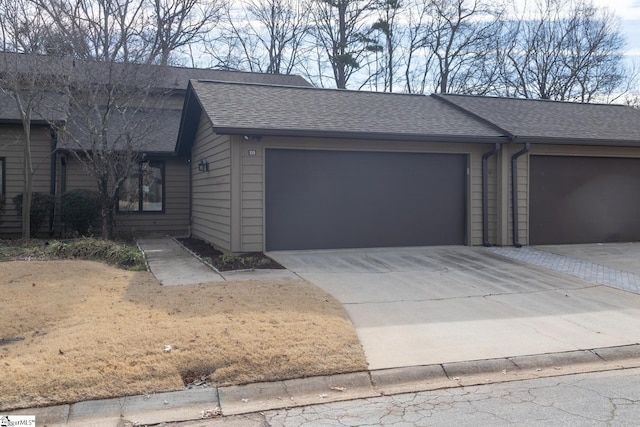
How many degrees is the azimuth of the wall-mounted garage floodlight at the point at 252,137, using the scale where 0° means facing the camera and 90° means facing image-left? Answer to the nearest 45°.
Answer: approximately 0°

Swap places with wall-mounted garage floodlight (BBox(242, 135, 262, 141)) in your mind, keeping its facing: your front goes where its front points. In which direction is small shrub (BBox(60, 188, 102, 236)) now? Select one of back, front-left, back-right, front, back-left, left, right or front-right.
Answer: back-right

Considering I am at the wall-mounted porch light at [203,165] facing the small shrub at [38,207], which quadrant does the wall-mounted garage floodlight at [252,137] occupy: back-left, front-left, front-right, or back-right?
back-left

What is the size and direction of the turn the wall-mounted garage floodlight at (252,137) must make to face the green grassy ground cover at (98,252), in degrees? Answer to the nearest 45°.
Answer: approximately 90° to its right

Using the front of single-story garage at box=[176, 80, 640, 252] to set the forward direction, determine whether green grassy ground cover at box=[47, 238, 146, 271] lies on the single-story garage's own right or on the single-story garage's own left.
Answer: on the single-story garage's own right
